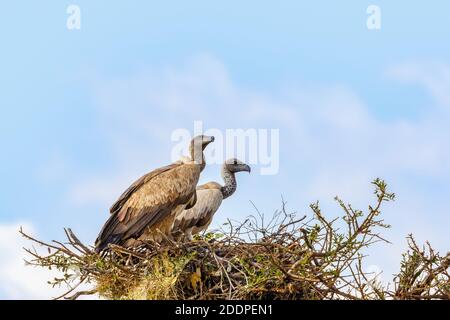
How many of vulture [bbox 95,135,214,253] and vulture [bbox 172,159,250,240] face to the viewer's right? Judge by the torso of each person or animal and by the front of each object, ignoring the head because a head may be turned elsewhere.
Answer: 2

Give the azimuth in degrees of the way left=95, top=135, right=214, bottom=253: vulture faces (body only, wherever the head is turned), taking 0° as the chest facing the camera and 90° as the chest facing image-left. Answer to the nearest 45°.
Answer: approximately 270°

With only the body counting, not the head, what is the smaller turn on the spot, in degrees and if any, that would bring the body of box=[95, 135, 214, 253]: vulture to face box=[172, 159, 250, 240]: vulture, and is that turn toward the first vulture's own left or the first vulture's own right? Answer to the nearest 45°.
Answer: approximately 45° to the first vulture's own left

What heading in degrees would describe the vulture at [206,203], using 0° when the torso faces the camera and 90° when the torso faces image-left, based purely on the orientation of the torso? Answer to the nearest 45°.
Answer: approximately 270°
